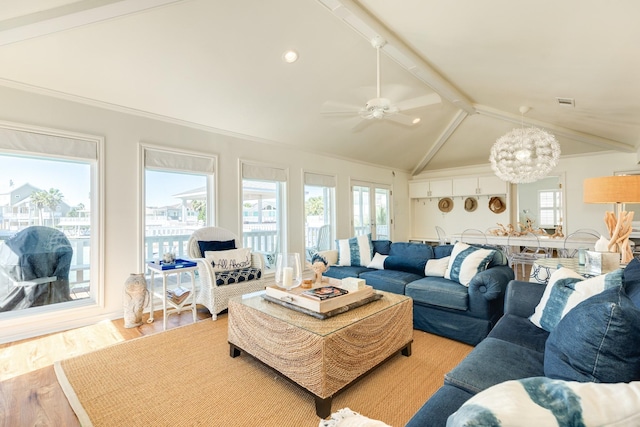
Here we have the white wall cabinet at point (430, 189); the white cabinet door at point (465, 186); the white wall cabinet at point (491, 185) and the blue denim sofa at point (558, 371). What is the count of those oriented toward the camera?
3

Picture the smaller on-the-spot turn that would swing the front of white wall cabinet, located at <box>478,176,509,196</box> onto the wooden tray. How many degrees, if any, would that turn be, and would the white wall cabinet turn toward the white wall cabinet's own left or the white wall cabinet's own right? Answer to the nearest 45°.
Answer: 0° — it already faces it

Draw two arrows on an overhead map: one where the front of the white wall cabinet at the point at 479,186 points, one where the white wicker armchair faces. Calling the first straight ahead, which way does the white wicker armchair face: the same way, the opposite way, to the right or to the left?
to the left

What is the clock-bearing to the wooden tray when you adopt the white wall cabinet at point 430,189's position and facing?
The wooden tray is roughly at 12 o'clock from the white wall cabinet.

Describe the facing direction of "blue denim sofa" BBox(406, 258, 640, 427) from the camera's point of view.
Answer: facing to the left of the viewer

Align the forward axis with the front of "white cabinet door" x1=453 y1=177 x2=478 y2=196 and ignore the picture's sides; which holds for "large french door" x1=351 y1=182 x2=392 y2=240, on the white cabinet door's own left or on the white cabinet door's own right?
on the white cabinet door's own right

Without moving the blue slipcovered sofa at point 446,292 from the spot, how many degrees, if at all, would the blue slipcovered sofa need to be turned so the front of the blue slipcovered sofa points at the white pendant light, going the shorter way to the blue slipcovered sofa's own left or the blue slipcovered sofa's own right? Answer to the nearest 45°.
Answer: approximately 180°

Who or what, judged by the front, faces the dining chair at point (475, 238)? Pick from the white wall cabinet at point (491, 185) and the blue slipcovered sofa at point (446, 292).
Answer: the white wall cabinet

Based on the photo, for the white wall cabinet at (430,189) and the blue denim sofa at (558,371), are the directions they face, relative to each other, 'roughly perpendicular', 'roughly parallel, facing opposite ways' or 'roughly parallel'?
roughly perpendicular
